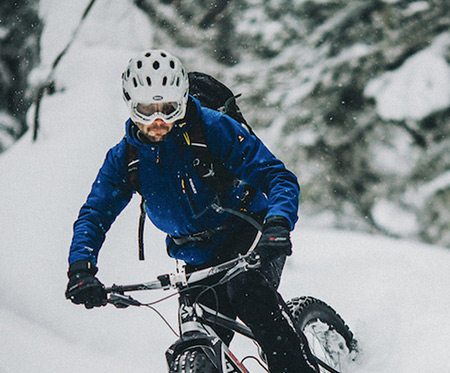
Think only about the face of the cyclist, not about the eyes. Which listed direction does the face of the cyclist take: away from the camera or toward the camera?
toward the camera
